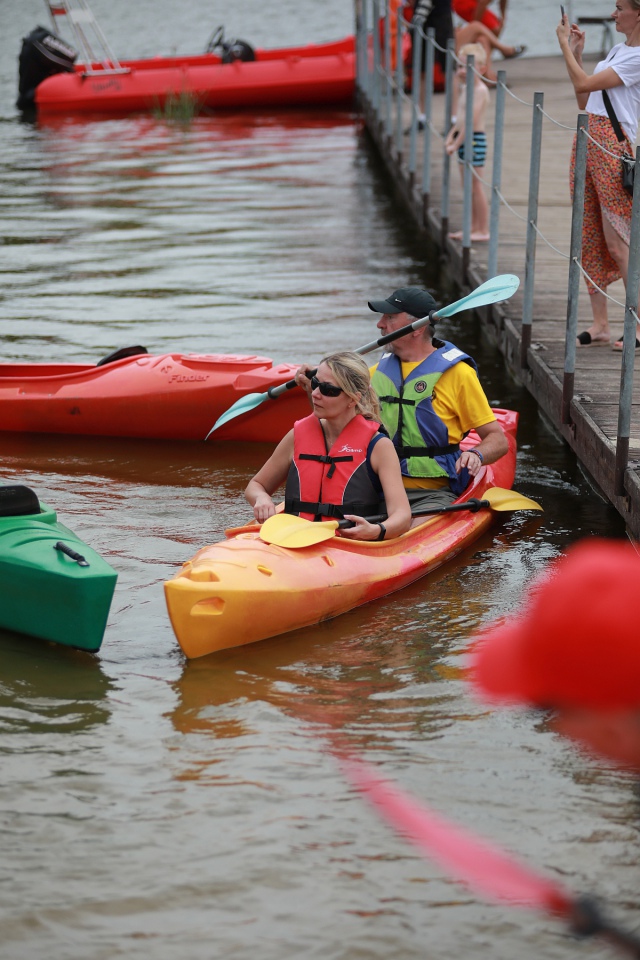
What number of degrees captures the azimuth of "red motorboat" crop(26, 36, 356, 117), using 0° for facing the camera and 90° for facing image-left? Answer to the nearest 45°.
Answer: approximately 270°

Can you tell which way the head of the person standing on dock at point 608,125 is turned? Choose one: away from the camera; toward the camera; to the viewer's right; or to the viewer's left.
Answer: to the viewer's left

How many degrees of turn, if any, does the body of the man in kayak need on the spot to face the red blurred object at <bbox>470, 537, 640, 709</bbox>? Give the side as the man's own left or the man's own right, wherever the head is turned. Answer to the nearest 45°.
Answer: approximately 45° to the man's own left

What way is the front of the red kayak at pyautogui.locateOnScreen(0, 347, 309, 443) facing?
to the viewer's right

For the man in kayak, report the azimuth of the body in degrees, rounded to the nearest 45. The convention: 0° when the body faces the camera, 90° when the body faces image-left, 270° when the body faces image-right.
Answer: approximately 45°

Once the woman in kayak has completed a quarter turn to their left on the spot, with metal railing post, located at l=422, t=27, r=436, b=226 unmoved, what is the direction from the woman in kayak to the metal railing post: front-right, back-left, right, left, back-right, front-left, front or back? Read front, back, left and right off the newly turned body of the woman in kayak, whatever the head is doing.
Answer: back-left

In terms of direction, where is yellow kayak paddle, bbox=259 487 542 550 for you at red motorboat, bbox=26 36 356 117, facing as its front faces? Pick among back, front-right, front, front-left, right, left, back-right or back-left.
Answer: right

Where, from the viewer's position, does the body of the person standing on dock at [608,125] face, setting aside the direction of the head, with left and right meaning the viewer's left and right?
facing to the left of the viewer

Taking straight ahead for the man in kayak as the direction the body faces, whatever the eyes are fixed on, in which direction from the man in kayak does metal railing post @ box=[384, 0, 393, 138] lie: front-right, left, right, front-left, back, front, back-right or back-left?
back-right

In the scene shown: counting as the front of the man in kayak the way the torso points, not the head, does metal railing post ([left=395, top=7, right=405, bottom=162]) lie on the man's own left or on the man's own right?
on the man's own right

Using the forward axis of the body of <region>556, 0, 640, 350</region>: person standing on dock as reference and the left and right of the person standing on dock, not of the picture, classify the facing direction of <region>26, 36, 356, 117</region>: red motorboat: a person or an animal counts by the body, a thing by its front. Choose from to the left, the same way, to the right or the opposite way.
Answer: the opposite way
